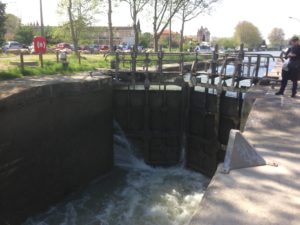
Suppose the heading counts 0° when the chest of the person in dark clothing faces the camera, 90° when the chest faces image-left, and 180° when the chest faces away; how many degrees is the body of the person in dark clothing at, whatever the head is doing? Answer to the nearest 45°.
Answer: approximately 45°

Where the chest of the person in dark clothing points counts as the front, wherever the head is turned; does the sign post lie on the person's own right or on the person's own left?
on the person's own right

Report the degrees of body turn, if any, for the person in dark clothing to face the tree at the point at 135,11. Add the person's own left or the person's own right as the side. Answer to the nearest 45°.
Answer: approximately 90° to the person's own right

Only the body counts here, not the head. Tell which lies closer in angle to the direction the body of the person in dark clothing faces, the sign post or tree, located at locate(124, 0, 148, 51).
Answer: the sign post

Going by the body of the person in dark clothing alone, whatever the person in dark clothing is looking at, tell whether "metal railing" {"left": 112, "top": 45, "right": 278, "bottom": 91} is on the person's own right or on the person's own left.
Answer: on the person's own right
